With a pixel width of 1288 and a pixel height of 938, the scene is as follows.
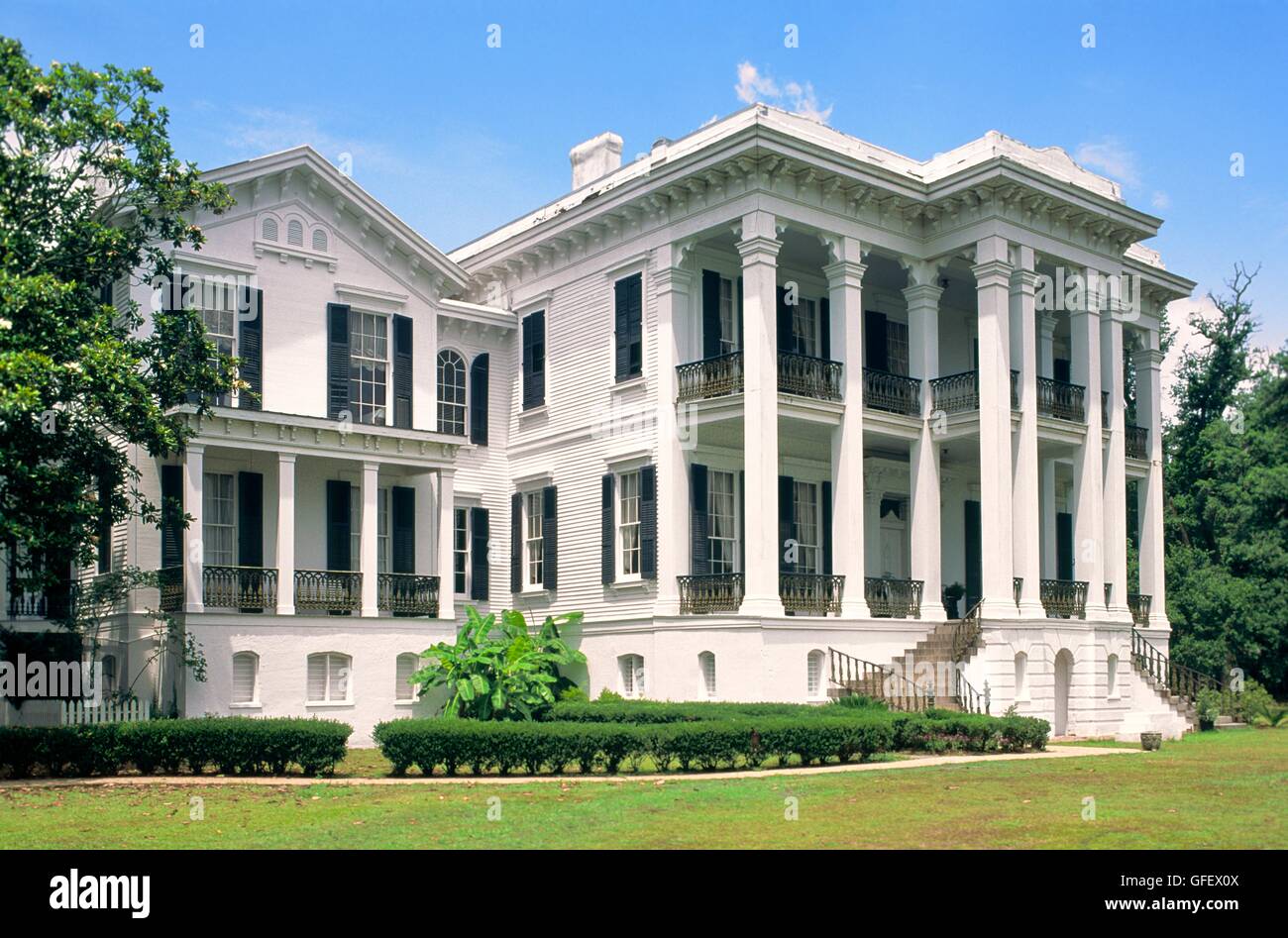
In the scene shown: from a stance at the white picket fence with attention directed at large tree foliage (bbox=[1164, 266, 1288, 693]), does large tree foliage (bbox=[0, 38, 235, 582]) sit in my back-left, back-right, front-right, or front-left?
back-right

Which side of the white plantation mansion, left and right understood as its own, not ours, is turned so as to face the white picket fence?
right

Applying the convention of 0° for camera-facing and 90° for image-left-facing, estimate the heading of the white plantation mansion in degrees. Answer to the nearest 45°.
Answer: approximately 315°

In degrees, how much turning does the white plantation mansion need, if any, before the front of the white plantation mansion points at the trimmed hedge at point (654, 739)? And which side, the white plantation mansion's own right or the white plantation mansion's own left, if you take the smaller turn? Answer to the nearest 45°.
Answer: approximately 45° to the white plantation mansion's own right

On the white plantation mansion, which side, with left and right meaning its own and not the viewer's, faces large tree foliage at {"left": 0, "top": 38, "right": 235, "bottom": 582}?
right

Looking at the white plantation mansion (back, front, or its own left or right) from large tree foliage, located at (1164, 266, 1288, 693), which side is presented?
left
